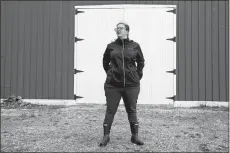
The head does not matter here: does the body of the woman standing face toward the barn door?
no

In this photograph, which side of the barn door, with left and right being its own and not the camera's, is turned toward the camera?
front

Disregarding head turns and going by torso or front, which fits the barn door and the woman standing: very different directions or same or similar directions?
same or similar directions

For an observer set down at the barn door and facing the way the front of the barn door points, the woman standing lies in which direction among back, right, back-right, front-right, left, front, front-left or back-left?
front

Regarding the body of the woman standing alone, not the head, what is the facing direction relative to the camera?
toward the camera

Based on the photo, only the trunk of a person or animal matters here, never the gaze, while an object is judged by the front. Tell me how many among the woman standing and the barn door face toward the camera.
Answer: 2
